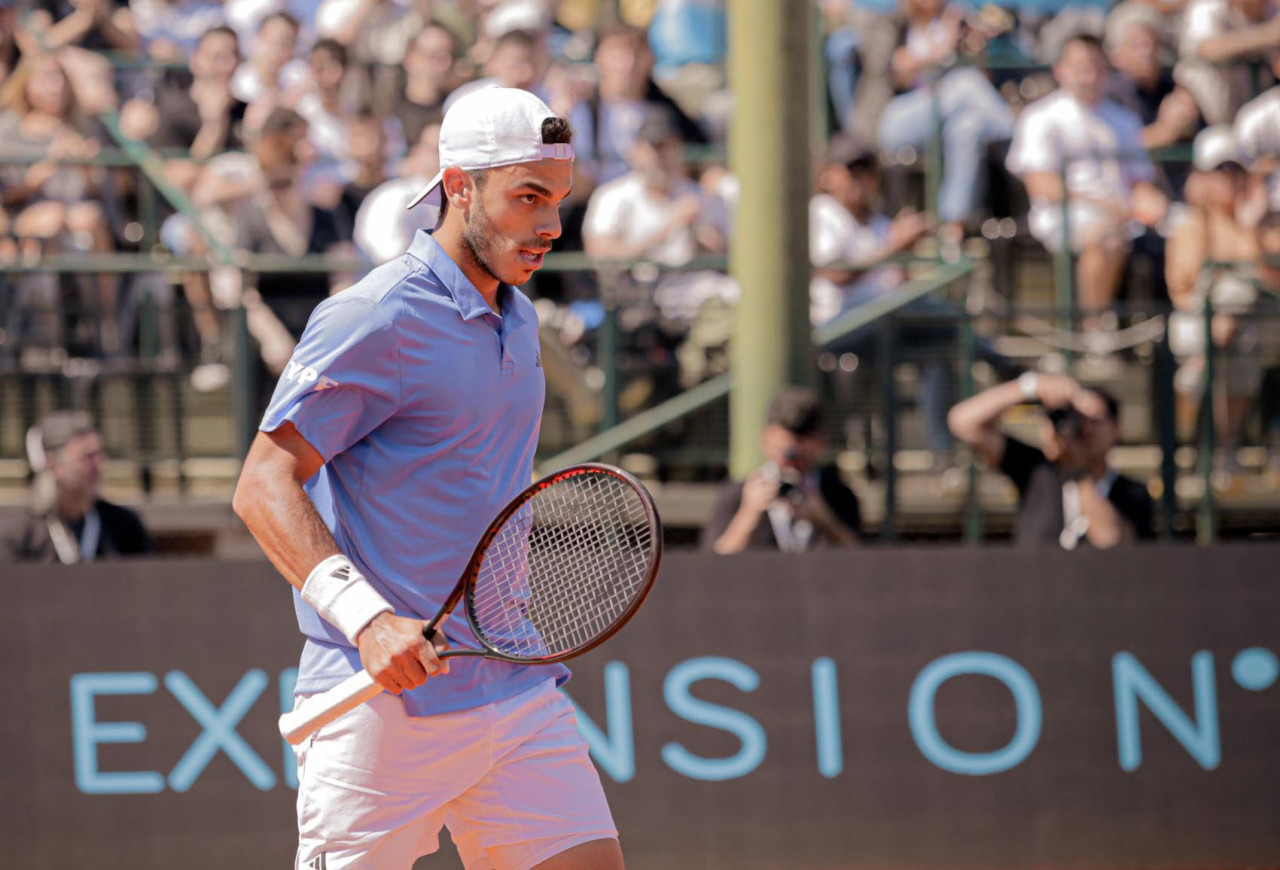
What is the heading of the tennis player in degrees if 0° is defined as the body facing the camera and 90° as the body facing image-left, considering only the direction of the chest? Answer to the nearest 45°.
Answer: approximately 315°

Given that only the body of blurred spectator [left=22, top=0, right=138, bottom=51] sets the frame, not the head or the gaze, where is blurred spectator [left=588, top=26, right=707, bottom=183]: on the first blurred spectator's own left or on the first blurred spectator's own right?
on the first blurred spectator's own left

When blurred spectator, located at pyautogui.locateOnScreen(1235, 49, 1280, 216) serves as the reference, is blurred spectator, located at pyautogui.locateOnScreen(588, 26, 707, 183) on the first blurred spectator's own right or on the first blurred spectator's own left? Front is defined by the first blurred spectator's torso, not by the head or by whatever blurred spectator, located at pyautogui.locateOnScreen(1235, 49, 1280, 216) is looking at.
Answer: on the first blurred spectator's own right

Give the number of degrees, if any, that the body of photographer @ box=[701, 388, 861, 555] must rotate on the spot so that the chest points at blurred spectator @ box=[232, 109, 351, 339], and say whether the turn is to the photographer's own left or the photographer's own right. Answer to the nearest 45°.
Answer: approximately 135° to the photographer's own right

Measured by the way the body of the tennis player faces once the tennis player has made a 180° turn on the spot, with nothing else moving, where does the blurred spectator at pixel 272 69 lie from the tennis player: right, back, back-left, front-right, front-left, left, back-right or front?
front-right

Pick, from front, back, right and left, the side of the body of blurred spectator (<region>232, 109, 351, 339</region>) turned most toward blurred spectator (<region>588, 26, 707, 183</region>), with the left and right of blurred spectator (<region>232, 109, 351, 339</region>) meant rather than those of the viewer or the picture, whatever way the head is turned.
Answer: left

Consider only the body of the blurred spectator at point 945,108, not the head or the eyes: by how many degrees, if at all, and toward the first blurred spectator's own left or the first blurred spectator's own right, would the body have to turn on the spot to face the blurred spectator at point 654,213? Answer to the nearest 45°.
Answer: approximately 45° to the first blurred spectator's own right

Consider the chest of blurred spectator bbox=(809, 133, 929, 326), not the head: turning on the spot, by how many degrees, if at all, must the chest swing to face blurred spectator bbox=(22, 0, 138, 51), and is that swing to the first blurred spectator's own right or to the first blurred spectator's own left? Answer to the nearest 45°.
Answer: approximately 135° to the first blurred spectator's own right

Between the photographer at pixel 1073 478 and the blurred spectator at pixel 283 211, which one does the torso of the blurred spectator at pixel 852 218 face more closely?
the photographer
